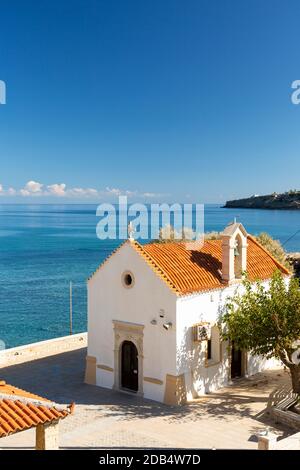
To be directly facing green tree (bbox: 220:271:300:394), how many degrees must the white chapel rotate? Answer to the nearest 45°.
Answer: approximately 90° to its left

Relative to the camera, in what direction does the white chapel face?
facing the viewer and to the left of the viewer
